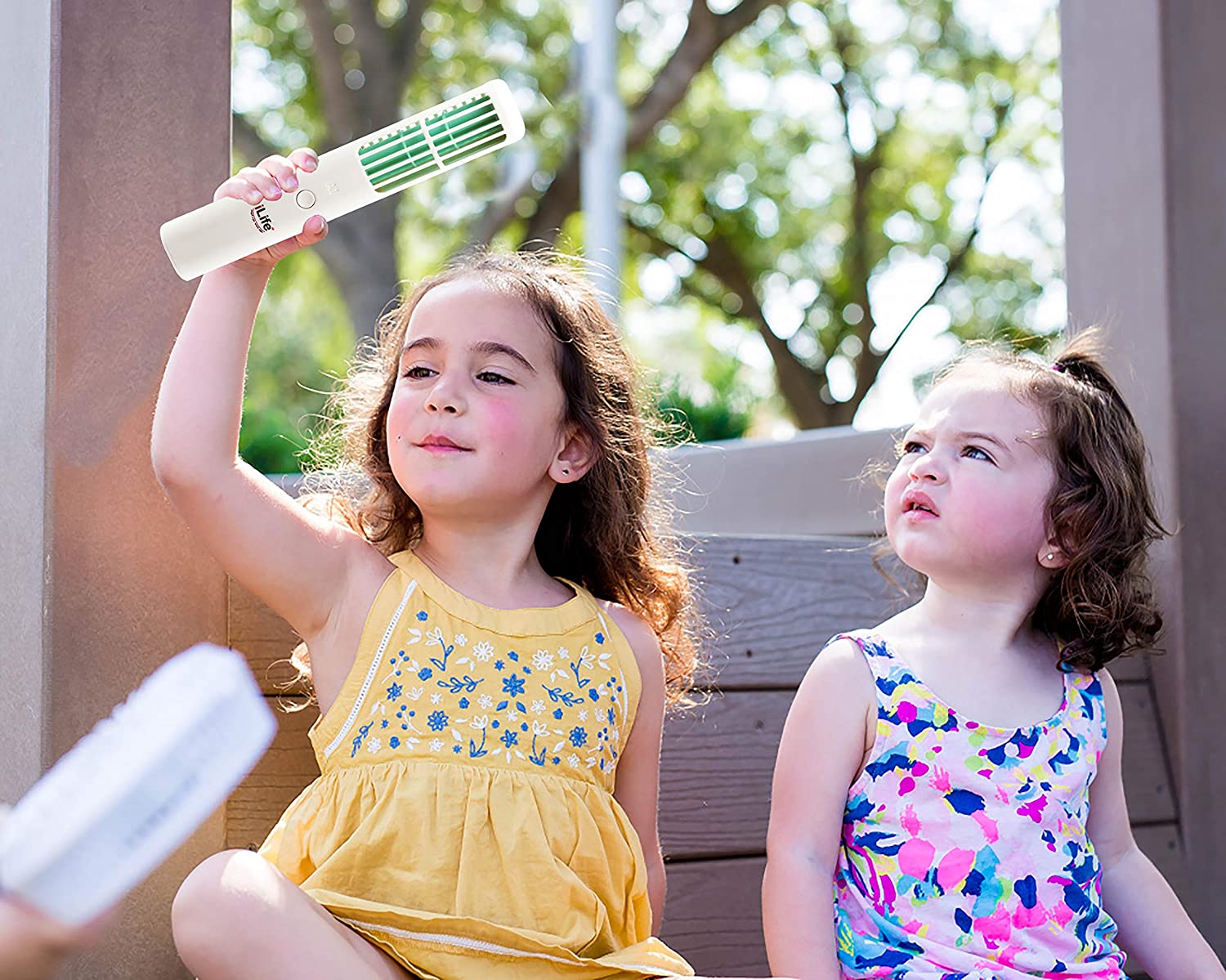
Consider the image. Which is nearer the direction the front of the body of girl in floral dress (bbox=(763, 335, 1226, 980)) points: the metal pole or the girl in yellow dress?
the girl in yellow dress

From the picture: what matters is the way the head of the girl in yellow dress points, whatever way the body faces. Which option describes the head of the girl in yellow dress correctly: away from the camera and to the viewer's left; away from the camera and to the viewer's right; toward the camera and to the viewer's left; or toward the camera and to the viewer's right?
toward the camera and to the viewer's left

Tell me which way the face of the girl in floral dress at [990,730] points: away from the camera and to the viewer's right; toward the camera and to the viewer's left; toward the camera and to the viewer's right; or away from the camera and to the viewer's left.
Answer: toward the camera and to the viewer's left

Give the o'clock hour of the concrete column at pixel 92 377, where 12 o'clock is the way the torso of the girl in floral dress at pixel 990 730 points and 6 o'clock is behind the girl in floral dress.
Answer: The concrete column is roughly at 2 o'clock from the girl in floral dress.

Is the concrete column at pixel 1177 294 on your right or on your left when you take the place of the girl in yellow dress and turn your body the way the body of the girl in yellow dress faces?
on your left

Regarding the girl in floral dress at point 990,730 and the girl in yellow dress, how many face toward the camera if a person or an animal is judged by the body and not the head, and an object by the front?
2

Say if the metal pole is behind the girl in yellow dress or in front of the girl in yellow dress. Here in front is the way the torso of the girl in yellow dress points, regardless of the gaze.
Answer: behind

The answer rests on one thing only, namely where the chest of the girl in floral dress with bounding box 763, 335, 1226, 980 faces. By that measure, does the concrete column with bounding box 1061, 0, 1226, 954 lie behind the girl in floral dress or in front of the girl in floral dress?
behind

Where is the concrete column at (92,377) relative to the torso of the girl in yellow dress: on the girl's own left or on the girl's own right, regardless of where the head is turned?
on the girl's own right

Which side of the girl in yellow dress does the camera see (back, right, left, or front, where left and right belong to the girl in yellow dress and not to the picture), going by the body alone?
front

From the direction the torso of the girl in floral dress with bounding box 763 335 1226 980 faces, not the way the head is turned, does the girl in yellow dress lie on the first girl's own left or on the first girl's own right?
on the first girl's own right

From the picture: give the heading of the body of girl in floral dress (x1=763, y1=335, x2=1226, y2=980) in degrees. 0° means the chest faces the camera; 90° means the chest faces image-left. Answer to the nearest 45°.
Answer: approximately 0°

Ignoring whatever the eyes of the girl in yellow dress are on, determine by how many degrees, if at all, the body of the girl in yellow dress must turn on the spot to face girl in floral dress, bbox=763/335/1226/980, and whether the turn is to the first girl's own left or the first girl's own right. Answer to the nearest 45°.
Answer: approximately 90° to the first girl's own left
